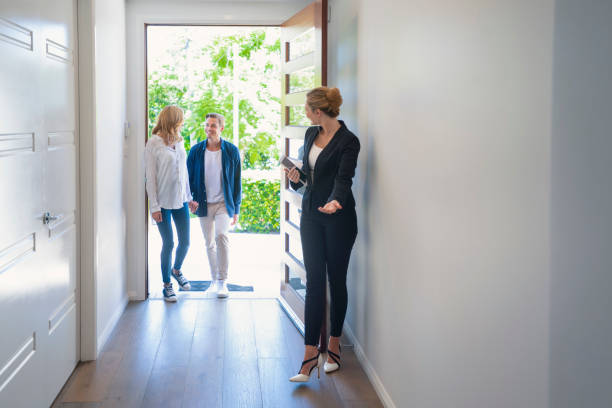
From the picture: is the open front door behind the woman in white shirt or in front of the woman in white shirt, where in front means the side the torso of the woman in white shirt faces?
in front

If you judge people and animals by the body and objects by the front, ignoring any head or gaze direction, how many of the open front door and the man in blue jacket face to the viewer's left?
1

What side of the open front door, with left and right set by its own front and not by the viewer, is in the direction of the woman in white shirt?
front

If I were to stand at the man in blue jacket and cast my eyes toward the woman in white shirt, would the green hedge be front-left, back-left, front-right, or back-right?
back-right

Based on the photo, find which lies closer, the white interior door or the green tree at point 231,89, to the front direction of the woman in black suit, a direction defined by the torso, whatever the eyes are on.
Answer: the white interior door

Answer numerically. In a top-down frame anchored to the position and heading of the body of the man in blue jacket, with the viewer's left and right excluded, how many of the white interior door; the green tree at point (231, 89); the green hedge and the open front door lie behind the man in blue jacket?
2

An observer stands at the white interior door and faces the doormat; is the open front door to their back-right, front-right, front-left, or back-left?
front-right

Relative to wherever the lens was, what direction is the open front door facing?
facing to the left of the viewer

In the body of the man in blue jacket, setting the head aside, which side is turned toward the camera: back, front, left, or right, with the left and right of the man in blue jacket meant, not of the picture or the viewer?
front

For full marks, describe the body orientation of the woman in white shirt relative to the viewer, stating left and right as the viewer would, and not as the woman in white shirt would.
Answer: facing the viewer and to the right of the viewer

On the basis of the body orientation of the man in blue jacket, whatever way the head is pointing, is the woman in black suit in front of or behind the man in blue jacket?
in front

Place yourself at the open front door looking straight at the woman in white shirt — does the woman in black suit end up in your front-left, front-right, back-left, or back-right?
back-left

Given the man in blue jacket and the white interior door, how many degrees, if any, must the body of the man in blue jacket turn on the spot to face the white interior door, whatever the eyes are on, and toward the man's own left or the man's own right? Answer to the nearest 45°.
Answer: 0° — they already face it

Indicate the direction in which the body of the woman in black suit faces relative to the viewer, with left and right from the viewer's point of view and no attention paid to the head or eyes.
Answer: facing the viewer and to the left of the viewer

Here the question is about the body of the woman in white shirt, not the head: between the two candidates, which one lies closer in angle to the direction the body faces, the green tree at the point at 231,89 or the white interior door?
the white interior door

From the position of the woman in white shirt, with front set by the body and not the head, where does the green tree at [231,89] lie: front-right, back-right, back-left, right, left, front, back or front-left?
back-left
